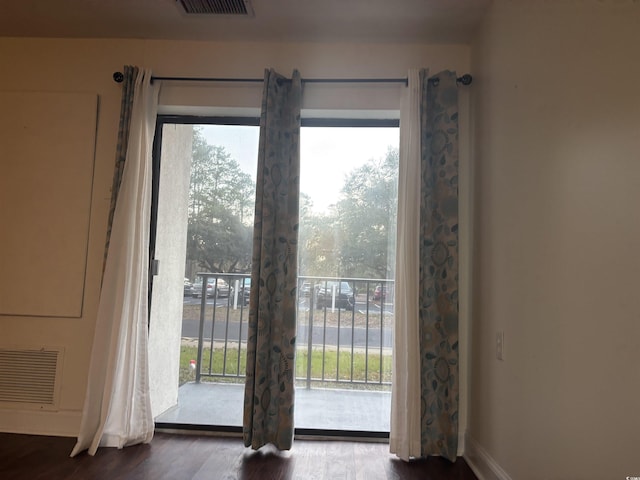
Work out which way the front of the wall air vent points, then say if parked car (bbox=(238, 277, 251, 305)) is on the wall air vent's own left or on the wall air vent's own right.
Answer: on the wall air vent's own left

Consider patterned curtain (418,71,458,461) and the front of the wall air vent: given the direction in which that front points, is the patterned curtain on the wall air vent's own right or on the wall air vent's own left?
on the wall air vent's own left

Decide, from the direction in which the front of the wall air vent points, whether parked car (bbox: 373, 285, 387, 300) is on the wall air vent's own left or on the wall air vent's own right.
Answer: on the wall air vent's own left

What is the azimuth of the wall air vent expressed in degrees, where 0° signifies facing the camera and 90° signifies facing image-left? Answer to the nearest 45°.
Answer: approximately 0°

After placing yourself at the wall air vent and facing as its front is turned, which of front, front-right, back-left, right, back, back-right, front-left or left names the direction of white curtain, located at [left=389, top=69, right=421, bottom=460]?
front-left

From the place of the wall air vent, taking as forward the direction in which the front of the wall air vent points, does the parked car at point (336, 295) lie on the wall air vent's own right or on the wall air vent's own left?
on the wall air vent's own left

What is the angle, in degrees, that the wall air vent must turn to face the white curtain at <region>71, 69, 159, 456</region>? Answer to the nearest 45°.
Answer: approximately 45° to its left
